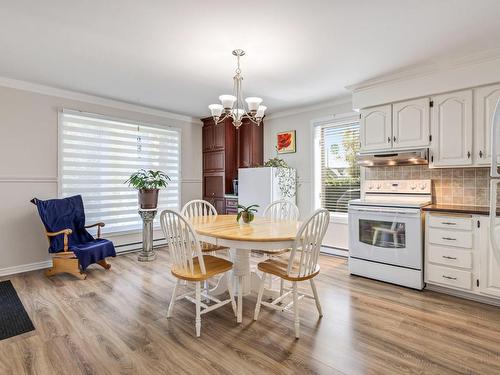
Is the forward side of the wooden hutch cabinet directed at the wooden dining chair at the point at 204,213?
yes

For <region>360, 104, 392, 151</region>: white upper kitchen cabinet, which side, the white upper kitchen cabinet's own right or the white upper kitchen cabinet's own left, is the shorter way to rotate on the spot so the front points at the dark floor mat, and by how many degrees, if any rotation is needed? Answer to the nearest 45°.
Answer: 0° — it already faces it

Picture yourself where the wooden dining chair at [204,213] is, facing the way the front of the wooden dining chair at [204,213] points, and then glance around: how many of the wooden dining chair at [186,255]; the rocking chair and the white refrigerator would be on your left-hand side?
1

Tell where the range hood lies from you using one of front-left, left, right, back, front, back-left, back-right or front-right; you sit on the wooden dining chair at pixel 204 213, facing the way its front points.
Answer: front-left

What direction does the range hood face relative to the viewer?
toward the camera

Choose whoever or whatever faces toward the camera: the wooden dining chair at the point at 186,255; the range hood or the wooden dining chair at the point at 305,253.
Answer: the range hood

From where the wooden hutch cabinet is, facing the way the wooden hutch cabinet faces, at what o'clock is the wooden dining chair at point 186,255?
The wooden dining chair is roughly at 12 o'clock from the wooden hutch cabinet.

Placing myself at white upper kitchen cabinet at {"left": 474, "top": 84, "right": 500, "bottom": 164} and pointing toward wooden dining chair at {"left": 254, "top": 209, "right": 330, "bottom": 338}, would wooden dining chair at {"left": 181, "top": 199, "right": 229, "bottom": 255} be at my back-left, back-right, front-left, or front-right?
front-right

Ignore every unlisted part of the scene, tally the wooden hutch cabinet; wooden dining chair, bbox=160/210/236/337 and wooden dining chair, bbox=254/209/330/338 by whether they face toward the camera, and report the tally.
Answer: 1

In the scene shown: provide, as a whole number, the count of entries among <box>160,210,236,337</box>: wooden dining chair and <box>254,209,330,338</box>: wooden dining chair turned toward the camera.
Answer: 0

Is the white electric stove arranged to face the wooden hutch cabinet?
no

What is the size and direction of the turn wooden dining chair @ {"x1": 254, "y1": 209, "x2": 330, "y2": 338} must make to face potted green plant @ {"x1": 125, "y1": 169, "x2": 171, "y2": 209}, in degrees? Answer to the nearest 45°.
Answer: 0° — it already faces it

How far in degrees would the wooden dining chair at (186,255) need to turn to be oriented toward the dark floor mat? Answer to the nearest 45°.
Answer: approximately 135° to its left

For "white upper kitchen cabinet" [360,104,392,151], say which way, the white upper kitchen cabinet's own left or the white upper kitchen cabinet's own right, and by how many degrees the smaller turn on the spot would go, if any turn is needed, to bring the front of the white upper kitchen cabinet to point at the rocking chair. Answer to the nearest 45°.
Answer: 0° — it already faces it

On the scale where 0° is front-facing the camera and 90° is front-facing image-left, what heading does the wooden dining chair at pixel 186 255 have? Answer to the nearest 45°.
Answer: approximately 225°

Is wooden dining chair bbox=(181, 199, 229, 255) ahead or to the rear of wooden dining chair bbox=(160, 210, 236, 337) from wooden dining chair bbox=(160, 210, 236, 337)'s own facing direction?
ahead

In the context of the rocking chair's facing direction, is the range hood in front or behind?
in front

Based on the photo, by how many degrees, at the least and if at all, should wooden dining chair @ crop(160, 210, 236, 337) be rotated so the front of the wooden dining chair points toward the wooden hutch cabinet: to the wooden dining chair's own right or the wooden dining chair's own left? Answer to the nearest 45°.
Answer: approximately 45° to the wooden dining chair's own left
